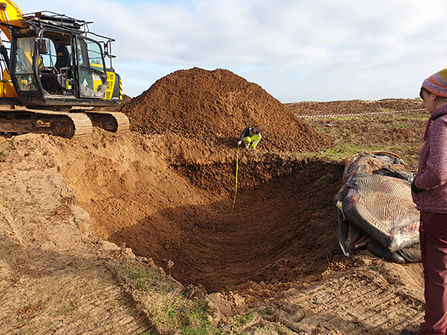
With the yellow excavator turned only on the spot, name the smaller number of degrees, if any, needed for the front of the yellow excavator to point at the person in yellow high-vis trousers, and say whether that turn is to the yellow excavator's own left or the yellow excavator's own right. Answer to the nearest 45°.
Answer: approximately 135° to the yellow excavator's own left

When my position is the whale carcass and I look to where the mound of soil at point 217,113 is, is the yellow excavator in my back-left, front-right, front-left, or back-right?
front-left

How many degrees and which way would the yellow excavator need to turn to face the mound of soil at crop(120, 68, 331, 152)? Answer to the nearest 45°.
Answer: approximately 180°

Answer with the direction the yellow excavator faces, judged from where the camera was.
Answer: facing the viewer and to the left of the viewer

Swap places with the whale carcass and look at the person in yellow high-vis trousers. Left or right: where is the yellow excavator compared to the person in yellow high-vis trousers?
left
